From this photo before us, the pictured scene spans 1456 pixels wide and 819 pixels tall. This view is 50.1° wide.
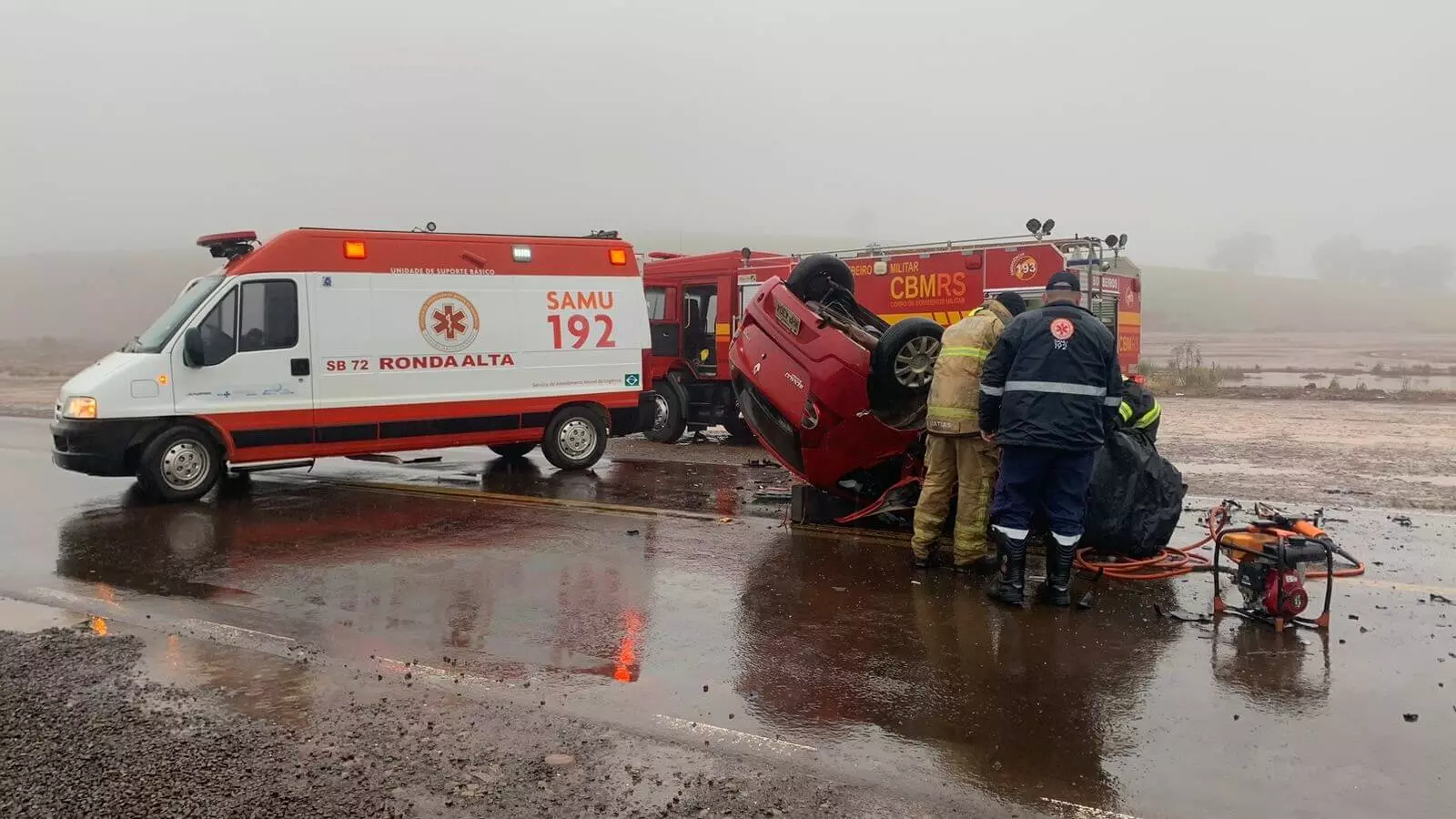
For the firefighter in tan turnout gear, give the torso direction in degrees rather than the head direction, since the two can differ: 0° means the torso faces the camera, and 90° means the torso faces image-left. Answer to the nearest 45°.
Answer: approximately 225°

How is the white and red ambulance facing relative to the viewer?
to the viewer's left

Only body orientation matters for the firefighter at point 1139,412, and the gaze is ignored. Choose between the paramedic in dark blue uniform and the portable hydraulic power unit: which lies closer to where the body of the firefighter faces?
the paramedic in dark blue uniform

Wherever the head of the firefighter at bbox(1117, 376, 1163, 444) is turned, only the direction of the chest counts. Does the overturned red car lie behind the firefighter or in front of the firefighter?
in front

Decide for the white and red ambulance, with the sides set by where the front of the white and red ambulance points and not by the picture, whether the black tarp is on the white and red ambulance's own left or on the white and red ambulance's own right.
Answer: on the white and red ambulance's own left

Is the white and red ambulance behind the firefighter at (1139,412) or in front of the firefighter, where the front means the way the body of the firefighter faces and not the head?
in front

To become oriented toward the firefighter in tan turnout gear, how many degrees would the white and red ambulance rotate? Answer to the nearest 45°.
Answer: approximately 135° to its left

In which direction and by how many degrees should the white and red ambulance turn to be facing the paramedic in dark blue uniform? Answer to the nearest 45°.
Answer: approximately 135° to its left

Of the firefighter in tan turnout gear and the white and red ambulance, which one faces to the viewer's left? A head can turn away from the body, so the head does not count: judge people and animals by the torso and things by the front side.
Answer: the white and red ambulance

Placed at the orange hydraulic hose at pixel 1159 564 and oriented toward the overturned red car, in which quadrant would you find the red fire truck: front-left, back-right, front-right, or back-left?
front-right

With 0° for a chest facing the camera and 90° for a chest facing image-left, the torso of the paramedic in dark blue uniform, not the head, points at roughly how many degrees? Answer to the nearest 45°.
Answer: approximately 180°

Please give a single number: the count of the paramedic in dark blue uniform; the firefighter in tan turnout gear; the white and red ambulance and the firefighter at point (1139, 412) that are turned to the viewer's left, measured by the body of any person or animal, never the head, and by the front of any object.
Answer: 2

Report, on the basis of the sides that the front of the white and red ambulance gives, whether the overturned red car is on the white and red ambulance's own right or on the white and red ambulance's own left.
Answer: on the white and red ambulance's own left

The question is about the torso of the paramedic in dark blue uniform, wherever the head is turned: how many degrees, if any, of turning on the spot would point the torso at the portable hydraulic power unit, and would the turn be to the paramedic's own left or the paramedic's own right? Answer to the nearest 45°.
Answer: approximately 90° to the paramedic's own right

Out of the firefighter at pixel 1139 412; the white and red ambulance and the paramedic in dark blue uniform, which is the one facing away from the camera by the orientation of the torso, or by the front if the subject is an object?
the paramedic in dark blue uniform

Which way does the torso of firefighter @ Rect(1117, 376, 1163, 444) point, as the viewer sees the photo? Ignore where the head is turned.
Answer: to the viewer's left
